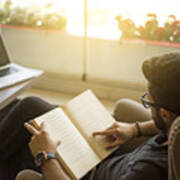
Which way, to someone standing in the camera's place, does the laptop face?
facing the viewer and to the right of the viewer

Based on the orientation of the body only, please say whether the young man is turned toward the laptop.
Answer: yes

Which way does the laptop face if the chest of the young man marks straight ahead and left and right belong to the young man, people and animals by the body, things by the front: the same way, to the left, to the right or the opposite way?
the opposite way

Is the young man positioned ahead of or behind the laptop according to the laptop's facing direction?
ahead

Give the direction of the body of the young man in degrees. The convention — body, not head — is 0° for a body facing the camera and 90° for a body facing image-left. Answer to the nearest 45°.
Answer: approximately 135°
